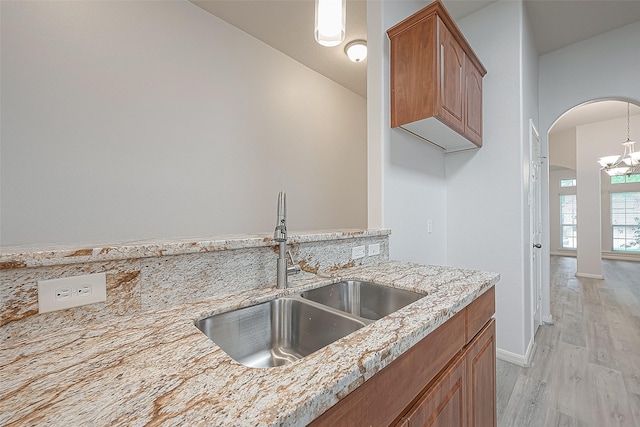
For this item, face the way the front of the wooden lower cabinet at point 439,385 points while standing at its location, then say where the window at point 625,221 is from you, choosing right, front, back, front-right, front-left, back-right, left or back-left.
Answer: front-left

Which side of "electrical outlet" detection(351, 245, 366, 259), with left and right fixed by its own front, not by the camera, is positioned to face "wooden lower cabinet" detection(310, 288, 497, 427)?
front

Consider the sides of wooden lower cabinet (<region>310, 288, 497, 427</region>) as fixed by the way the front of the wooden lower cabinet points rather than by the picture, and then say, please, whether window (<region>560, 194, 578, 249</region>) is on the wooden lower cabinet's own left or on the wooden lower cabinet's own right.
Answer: on the wooden lower cabinet's own left

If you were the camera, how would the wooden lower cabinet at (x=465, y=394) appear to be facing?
facing to the right of the viewer

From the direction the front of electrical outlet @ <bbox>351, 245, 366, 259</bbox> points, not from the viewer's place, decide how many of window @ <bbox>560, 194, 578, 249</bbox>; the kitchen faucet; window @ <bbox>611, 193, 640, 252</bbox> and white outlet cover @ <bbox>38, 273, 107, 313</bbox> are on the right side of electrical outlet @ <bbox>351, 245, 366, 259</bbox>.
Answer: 2

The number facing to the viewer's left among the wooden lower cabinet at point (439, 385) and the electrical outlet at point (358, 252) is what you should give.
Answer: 0

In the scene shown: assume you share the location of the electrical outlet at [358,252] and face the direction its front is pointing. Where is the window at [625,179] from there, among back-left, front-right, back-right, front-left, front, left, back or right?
left

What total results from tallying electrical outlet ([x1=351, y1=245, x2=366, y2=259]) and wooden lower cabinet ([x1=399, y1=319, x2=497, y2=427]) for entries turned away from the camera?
0

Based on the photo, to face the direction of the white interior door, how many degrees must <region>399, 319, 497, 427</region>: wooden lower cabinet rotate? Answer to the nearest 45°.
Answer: approximately 90° to its left
